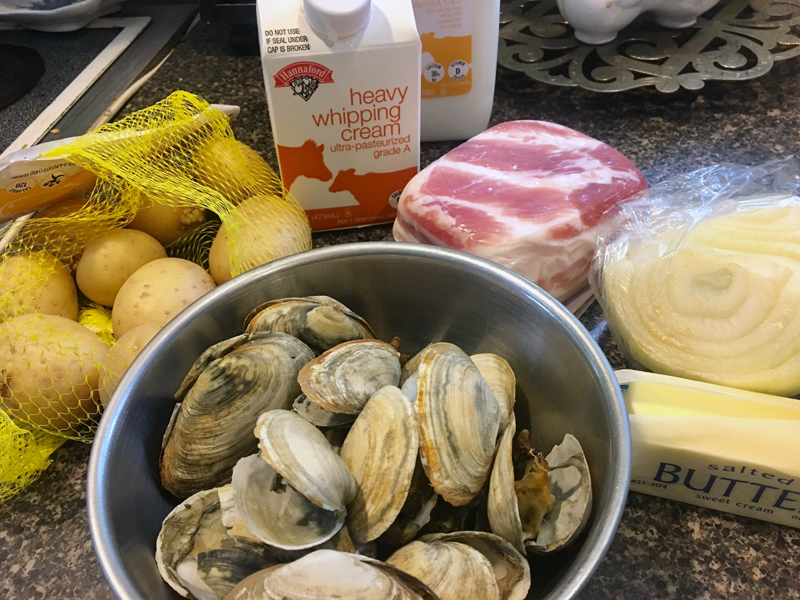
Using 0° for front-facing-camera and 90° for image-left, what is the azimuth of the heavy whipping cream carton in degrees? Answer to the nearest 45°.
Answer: approximately 0°

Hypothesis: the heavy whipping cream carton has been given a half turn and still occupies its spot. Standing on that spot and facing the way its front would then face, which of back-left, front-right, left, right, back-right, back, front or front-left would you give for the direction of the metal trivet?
front-right
